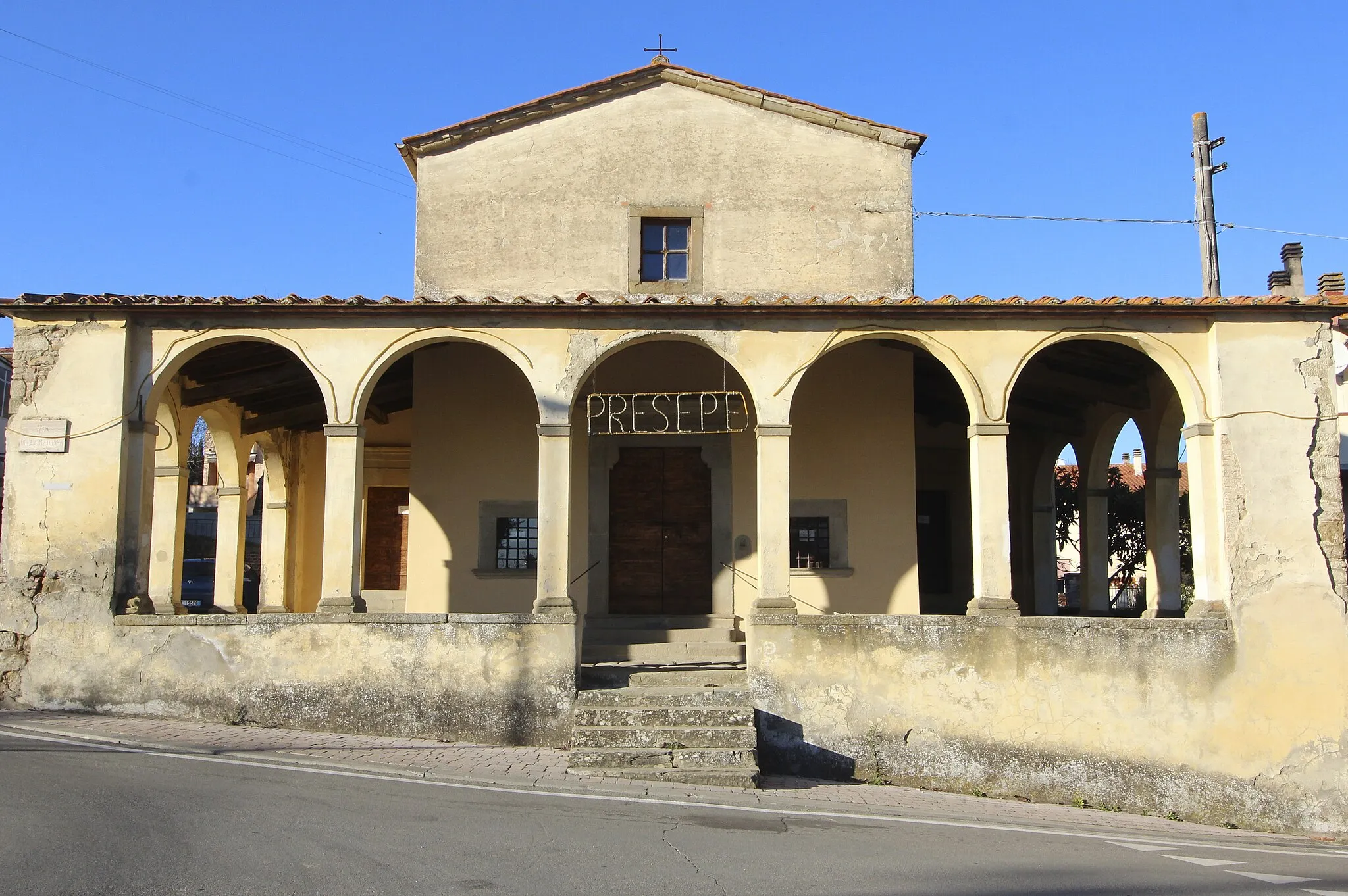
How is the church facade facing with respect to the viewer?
toward the camera

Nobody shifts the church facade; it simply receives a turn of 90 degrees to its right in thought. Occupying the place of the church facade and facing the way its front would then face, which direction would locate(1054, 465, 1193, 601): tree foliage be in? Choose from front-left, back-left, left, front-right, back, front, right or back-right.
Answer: back-right

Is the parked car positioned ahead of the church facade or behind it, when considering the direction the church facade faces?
behind

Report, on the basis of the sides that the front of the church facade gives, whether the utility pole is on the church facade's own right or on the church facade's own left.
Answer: on the church facade's own left
